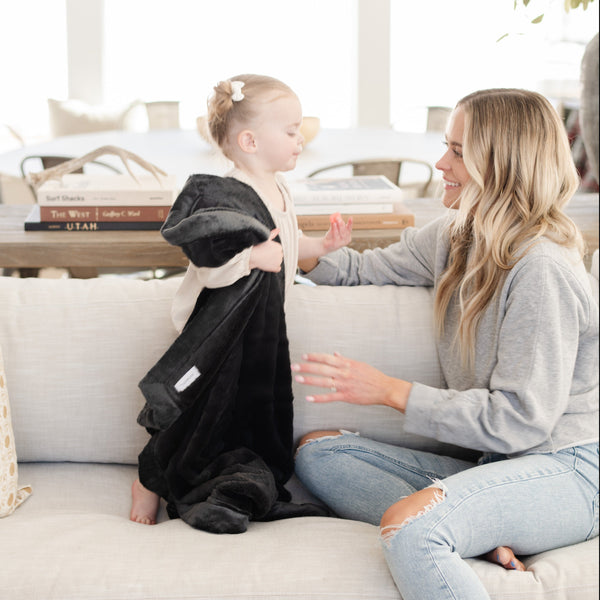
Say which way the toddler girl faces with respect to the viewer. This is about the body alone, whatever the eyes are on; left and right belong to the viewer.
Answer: facing to the right of the viewer

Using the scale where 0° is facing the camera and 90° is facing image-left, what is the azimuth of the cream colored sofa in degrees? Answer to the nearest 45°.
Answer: approximately 0°

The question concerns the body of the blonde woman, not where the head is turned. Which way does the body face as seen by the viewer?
to the viewer's left

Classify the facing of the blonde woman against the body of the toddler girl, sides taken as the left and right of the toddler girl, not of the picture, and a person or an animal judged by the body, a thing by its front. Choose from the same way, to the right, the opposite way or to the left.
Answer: the opposite way

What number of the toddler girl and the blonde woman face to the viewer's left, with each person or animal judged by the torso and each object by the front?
1

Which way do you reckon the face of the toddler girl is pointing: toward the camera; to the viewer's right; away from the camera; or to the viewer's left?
to the viewer's right

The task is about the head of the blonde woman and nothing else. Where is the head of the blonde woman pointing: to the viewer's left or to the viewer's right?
to the viewer's left

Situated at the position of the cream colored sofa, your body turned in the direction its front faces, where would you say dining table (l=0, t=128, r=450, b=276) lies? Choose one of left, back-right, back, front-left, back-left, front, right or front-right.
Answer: back

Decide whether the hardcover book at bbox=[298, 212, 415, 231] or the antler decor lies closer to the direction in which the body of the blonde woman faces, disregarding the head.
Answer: the antler decor

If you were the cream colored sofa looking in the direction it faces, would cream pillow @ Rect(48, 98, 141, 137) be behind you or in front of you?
behind
